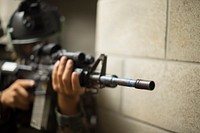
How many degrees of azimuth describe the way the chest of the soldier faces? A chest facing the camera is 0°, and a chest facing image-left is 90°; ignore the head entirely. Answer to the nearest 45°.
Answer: approximately 315°

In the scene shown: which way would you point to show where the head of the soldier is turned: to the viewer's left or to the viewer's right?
to the viewer's right
